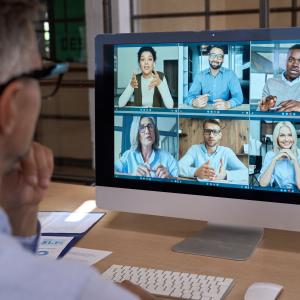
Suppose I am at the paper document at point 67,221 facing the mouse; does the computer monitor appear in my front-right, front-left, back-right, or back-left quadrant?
front-left

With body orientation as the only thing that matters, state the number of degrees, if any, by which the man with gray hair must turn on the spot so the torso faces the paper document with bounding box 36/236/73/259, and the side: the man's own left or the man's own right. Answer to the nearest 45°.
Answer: approximately 45° to the man's own left

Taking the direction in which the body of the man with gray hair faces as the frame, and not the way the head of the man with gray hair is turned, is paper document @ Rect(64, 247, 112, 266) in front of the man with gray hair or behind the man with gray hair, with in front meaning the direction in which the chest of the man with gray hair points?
in front

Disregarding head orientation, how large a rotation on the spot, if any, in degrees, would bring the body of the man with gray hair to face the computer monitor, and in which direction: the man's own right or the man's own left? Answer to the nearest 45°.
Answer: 0° — they already face it

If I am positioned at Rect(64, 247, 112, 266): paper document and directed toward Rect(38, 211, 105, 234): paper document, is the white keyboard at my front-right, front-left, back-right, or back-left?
back-right

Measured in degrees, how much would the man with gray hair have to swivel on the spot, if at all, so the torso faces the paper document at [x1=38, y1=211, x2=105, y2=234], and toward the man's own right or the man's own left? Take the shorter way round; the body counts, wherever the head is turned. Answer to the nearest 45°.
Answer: approximately 45° to the man's own left

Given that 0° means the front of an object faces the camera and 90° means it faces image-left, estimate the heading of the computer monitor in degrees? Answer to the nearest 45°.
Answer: approximately 45°

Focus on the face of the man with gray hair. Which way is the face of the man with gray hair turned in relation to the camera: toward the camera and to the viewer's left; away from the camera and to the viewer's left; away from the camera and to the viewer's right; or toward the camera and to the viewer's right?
away from the camera and to the viewer's right

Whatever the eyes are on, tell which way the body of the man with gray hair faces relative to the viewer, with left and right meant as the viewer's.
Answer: facing away from the viewer and to the right of the viewer

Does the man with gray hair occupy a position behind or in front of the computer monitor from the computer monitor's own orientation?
in front

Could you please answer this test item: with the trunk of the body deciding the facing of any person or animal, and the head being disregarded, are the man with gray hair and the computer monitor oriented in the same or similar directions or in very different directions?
very different directions
